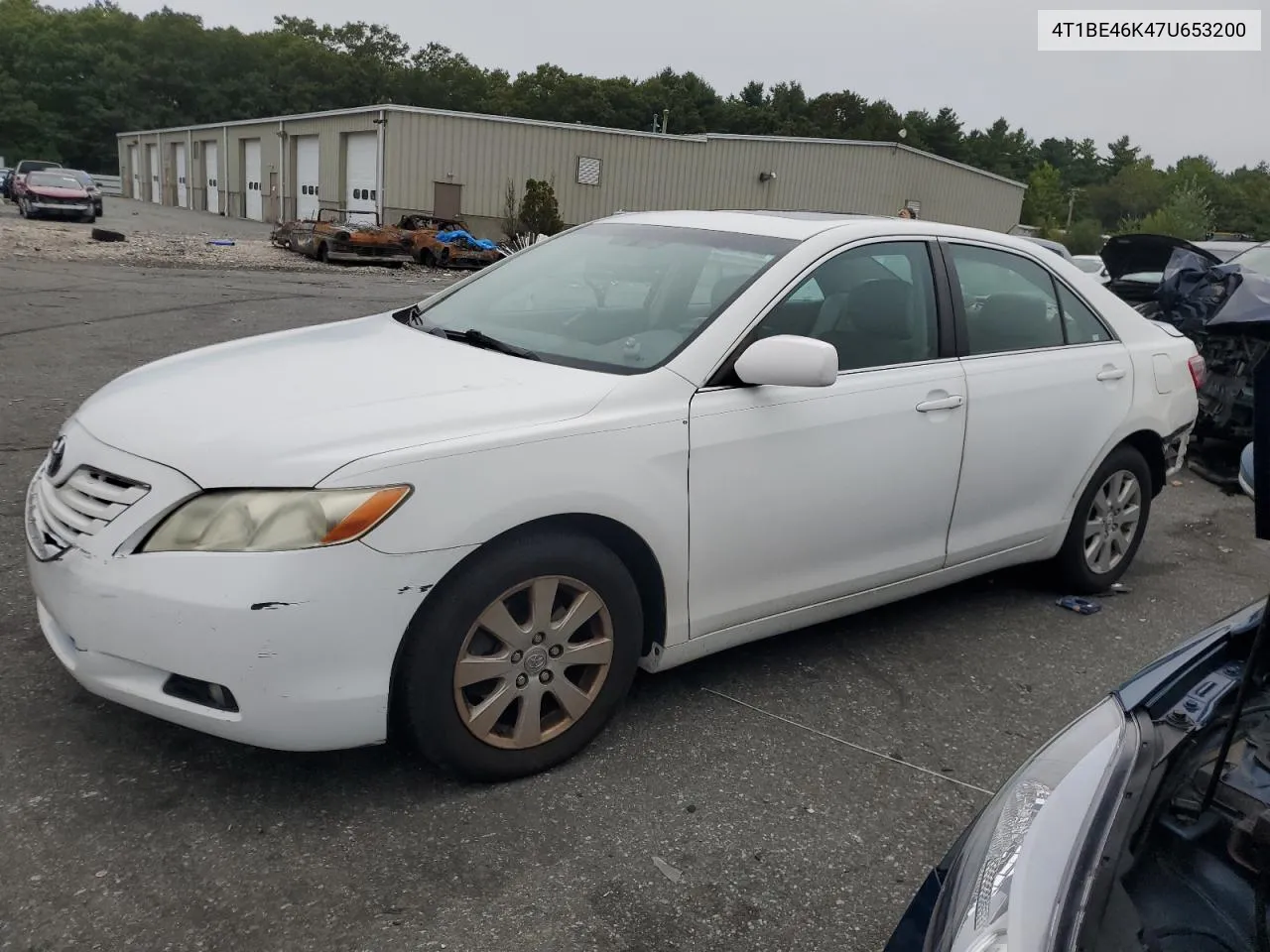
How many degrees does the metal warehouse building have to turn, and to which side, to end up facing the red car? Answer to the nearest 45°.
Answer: approximately 45° to its right

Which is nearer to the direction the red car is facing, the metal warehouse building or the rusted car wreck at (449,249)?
the rusted car wreck

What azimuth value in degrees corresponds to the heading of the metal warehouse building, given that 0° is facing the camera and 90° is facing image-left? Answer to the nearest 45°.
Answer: approximately 45°

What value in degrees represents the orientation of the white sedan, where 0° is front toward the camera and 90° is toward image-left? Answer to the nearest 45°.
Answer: approximately 45°

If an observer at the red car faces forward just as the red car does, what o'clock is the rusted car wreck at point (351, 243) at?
The rusted car wreck is roughly at 11 o'clock from the red car.

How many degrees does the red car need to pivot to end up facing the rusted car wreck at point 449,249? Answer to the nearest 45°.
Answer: approximately 45° to its left
